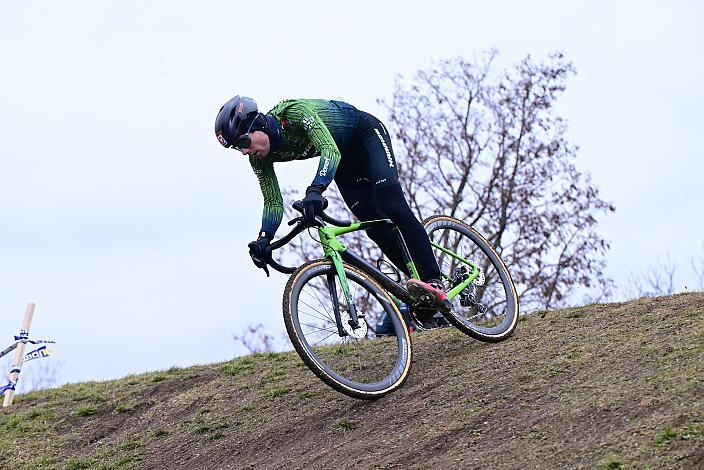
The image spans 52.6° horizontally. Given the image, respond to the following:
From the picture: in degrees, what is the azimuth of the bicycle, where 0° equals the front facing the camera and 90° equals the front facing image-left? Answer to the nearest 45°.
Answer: approximately 45°

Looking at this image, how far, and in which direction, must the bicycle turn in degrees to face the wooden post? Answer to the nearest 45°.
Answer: approximately 90° to its right

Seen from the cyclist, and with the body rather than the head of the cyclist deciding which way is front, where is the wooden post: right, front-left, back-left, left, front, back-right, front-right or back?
right

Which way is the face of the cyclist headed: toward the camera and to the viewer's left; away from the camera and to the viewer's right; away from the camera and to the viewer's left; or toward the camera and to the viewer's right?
toward the camera and to the viewer's left

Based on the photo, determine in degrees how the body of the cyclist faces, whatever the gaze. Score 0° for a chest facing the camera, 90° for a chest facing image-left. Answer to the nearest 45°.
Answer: approximately 45°
